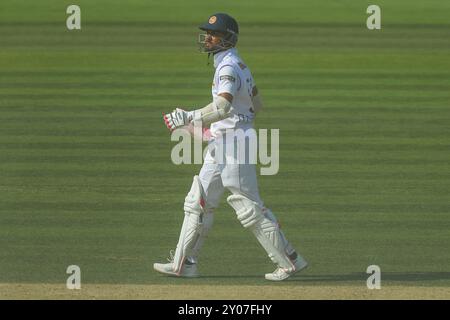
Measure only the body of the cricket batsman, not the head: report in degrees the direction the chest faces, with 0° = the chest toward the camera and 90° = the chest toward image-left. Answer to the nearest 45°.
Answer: approximately 90°
